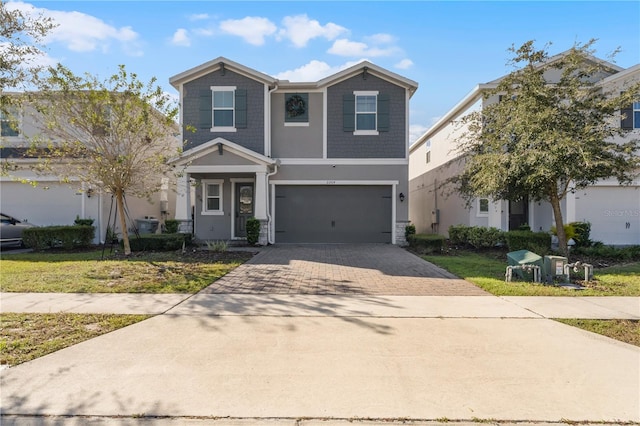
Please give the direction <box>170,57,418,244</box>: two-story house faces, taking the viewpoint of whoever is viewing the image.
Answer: facing the viewer

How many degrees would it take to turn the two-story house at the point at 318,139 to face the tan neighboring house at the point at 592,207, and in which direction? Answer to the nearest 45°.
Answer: approximately 90° to its left

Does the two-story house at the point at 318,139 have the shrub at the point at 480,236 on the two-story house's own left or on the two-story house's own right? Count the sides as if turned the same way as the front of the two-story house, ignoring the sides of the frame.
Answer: on the two-story house's own left

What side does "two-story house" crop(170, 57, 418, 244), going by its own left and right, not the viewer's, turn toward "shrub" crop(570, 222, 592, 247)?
left

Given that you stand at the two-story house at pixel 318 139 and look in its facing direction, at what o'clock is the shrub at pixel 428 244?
The shrub is roughly at 10 o'clock from the two-story house.

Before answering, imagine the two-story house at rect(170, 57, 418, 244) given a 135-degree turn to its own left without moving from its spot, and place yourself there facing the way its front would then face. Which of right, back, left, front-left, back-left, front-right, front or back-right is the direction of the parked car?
back-left

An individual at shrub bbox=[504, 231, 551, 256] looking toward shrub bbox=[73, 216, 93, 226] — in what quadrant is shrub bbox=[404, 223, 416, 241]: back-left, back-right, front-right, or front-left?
front-right

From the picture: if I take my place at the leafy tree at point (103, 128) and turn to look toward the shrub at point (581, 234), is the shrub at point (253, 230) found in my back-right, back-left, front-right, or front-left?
front-left

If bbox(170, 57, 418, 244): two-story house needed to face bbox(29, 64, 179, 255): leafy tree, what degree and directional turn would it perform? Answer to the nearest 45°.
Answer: approximately 45° to its right

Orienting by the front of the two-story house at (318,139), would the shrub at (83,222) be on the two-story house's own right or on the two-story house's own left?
on the two-story house's own right
